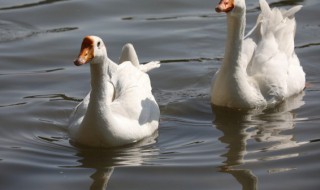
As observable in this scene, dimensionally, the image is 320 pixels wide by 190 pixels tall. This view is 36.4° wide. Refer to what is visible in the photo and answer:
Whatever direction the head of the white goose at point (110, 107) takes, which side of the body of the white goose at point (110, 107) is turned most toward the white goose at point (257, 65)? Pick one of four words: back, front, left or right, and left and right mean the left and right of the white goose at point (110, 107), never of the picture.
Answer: back

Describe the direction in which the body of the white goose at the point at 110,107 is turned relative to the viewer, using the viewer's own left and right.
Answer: facing the viewer and to the left of the viewer

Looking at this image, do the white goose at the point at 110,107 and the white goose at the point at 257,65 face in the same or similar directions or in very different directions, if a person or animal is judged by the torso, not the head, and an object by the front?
same or similar directions

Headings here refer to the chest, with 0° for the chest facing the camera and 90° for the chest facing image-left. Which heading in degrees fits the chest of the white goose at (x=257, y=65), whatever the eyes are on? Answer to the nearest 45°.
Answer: approximately 45°

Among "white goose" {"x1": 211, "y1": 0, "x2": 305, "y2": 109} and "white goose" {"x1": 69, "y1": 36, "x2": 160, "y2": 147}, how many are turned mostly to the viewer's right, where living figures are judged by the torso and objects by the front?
0

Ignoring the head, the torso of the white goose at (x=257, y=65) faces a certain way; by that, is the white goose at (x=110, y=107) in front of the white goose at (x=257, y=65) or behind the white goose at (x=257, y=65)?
in front
